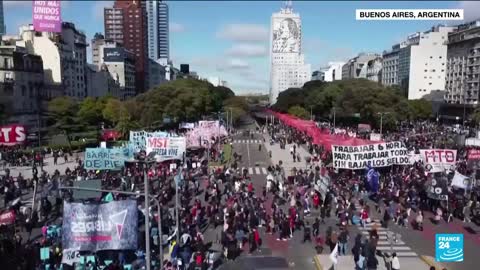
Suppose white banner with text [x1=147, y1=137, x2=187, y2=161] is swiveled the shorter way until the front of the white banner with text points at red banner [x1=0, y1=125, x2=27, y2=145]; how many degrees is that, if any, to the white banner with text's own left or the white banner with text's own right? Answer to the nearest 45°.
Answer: approximately 90° to the white banner with text's own right

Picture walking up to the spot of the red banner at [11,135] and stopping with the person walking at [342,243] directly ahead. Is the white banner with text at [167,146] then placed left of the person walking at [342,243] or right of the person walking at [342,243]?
left

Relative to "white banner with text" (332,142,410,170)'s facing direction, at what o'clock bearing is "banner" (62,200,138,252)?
The banner is roughly at 1 o'clock from the white banner with text.

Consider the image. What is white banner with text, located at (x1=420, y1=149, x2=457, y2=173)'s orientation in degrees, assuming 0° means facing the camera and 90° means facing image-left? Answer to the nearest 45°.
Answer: approximately 0°
